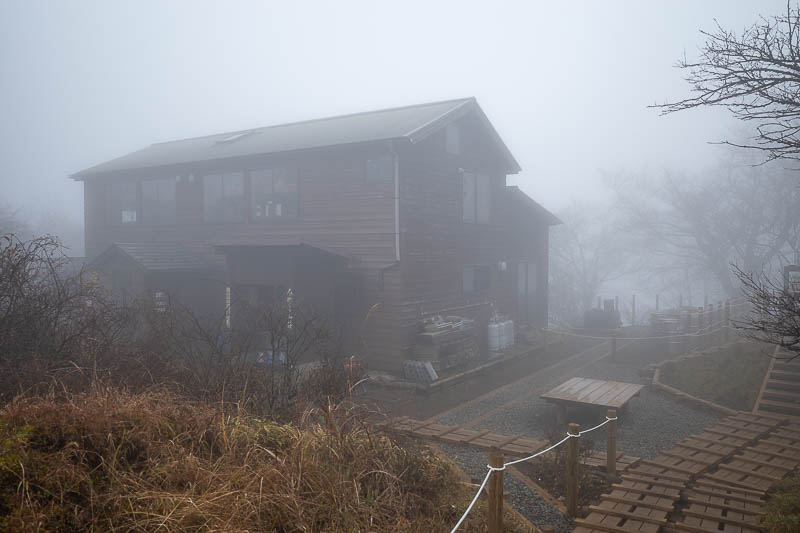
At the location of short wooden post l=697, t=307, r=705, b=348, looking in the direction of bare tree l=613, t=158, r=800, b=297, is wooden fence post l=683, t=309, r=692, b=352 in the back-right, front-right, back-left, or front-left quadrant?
back-left

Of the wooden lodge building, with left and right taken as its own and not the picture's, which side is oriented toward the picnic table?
left

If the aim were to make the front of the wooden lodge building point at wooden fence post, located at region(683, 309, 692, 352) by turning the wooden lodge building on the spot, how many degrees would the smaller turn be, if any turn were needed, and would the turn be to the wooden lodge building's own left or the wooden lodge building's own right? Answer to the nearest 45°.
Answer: approximately 135° to the wooden lodge building's own left

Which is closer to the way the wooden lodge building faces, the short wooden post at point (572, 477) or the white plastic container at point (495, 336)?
the short wooden post

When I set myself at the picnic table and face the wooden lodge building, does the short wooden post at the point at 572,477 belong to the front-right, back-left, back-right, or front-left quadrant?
back-left

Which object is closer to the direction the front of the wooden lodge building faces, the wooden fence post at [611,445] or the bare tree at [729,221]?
the wooden fence post

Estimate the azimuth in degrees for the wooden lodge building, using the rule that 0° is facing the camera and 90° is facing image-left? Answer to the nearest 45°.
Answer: approximately 45°

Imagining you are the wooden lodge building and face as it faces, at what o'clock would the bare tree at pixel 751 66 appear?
The bare tree is roughly at 10 o'clock from the wooden lodge building.

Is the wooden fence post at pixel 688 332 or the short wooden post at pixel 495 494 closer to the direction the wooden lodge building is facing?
the short wooden post

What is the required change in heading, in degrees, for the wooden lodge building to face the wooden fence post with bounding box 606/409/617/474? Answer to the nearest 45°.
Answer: approximately 45° to its left
